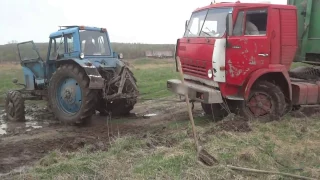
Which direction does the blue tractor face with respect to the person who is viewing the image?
facing away from the viewer and to the left of the viewer

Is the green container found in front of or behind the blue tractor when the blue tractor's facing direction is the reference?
behind

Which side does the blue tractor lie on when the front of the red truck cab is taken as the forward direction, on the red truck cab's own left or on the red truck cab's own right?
on the red truck cab's own right

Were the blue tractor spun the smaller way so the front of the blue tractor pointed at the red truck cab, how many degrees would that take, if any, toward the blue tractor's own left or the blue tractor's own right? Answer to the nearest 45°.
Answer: approximately 180°

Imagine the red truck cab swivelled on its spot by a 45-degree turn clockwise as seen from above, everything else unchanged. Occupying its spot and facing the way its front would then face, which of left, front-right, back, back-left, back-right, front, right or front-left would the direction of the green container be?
back-right

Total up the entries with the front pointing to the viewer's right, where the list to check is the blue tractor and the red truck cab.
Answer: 0
